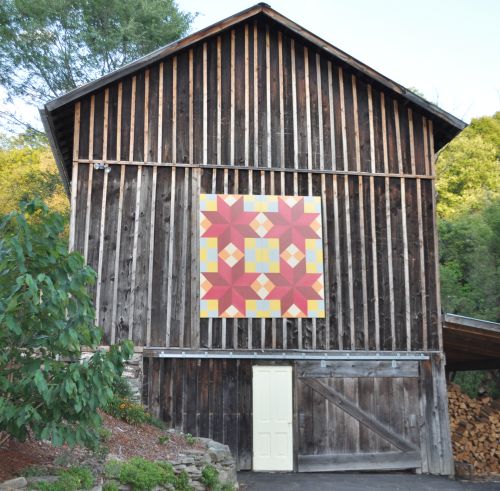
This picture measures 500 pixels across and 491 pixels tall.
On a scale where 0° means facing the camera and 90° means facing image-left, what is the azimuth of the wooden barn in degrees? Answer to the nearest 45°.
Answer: approximately 0°

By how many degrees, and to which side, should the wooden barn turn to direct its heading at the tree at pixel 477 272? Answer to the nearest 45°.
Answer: approximately 135° to its left

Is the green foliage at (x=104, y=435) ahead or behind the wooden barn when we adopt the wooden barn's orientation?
ahead

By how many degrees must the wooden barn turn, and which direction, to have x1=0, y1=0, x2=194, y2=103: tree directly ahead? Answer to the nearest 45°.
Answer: approximately 135° to its right

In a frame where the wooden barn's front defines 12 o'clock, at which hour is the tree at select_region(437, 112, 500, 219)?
The tree is roughly at 7 o'clock from the wooden barn.

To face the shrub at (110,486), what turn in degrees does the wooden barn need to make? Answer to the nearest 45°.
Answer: approximately 45° to its right

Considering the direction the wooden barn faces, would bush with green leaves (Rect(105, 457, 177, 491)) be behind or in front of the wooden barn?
in front

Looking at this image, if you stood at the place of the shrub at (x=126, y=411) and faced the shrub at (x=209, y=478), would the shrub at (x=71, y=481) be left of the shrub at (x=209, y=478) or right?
right

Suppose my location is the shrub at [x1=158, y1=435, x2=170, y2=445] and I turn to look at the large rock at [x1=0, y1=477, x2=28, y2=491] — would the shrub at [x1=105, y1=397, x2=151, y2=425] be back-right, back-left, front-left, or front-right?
back-right
